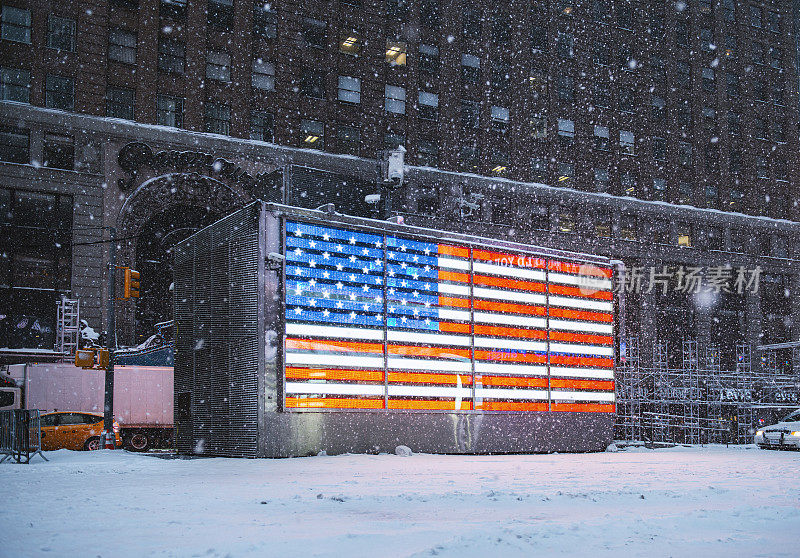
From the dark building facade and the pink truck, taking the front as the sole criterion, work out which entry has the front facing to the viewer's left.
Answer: the pink truck

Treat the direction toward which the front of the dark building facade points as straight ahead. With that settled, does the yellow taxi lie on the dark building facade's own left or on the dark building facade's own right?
on the dark building facade's own right

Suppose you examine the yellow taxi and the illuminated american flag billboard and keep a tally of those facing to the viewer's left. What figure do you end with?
1

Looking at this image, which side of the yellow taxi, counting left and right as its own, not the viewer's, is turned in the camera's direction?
left

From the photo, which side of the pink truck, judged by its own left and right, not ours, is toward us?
left

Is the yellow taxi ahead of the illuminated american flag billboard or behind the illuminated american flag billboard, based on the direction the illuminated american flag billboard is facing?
behind

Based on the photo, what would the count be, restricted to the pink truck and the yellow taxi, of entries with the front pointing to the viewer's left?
2

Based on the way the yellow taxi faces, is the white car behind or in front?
behind

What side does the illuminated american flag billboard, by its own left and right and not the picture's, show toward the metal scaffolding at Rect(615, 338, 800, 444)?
left

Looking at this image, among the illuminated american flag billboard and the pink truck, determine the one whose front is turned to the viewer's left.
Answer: the pink truck

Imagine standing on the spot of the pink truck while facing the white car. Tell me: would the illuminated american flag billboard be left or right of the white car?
right
